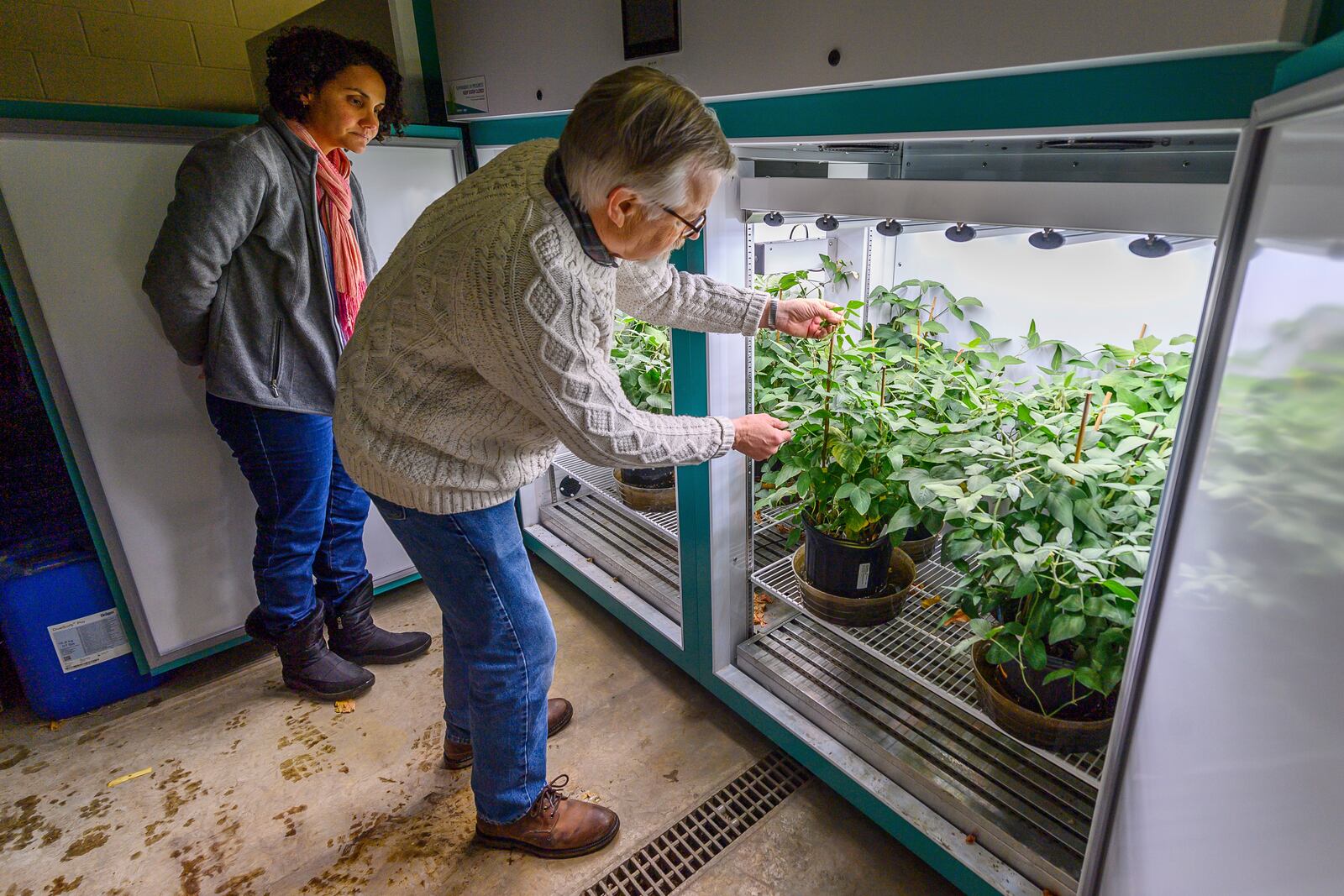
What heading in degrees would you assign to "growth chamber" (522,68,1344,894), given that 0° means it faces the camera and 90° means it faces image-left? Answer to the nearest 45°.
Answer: approximately 45°

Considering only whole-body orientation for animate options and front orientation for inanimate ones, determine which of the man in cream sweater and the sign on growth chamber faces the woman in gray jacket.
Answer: the sign on growth chamber

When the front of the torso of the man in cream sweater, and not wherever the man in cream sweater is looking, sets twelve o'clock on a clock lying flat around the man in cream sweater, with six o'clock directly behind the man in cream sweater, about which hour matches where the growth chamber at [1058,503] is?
The growth chamber is roughly at 12 o'clock from the man in cream sweater.

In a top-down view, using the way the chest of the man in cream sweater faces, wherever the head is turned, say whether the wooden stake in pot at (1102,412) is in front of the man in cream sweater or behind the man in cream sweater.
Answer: in front

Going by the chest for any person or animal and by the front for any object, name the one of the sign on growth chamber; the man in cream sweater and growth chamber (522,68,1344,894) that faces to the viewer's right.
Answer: the man in cream sweater

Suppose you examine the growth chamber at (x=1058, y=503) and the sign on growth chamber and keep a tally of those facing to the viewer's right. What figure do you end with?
0

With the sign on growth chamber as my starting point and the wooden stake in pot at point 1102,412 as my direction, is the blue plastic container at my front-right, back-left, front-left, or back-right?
back-right

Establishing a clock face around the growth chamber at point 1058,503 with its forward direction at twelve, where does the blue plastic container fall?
The blue plastic container is roughly at 1 o'clock from the growth chamber.

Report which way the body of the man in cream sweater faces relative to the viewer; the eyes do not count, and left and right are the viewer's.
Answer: facing to the right of the viewer

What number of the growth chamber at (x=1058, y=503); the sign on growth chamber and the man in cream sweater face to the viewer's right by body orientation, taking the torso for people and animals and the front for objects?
1

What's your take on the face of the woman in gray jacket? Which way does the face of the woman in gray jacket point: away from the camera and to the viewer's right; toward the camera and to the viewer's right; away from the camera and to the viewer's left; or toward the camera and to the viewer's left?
toward the camera and to the viewer's right

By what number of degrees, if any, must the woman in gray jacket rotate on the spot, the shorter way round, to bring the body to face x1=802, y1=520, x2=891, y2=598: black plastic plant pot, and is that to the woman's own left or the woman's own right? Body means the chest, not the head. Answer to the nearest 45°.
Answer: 0° — they already face it

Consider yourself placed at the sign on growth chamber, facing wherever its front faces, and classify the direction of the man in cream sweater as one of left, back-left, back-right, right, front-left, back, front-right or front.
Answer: front-left

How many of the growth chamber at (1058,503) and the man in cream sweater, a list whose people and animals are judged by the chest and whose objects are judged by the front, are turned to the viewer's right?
1

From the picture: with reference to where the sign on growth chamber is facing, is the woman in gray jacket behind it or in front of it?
in front
